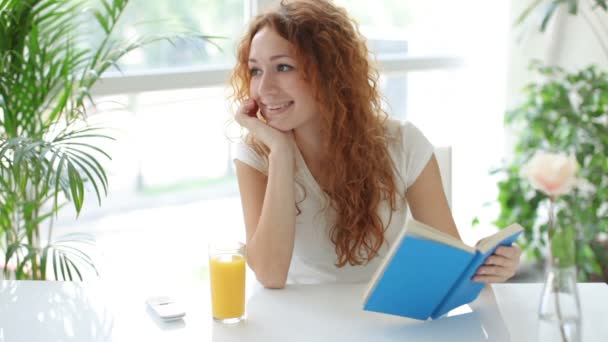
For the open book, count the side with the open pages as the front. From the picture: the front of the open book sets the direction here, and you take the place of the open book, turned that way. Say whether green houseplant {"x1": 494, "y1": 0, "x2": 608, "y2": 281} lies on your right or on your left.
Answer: on your right

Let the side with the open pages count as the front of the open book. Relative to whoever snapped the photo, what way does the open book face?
facing away from the viewer and to the left of the viewer
